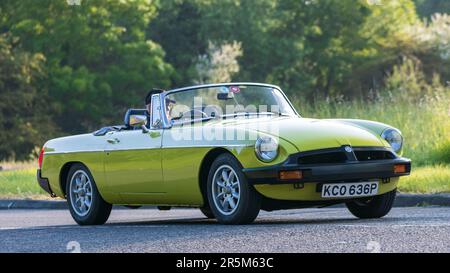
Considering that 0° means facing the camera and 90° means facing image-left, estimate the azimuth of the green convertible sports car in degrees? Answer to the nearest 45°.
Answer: approximately 315°
